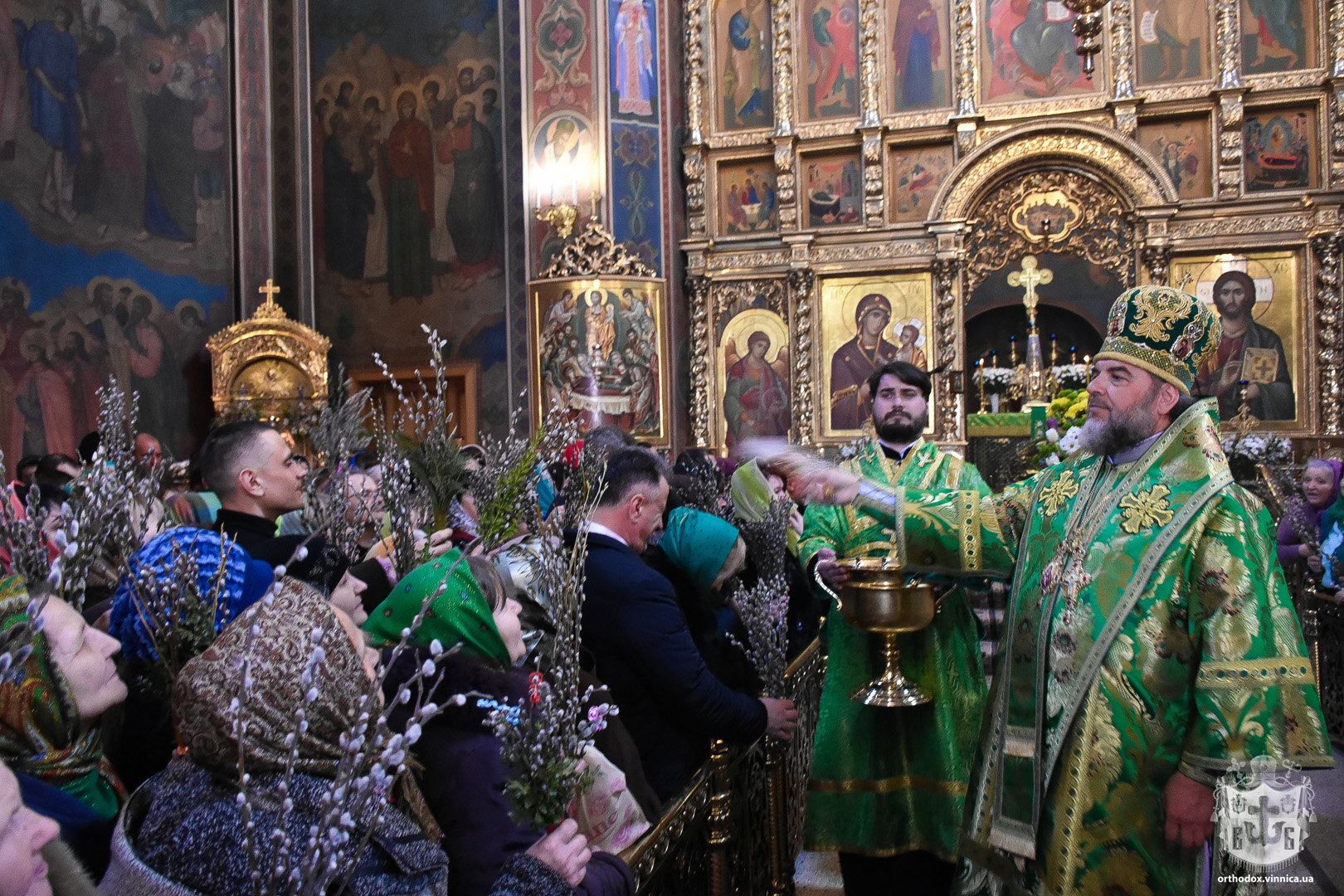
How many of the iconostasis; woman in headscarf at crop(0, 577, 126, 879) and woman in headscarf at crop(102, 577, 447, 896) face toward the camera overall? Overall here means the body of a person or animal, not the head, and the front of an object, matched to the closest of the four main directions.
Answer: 1

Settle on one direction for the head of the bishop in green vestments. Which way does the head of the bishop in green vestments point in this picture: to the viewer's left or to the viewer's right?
to the viewer's left

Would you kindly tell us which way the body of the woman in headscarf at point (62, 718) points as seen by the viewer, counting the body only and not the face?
to the viewer's right

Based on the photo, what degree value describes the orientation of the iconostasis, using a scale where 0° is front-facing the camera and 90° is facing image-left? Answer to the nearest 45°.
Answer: approximately 0°

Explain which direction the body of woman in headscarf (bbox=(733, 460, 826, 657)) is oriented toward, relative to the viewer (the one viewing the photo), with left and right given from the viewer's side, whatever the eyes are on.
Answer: facing to the right of the viewer

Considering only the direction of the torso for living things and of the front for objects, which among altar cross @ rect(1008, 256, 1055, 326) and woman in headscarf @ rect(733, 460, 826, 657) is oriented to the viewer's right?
the woman in headscarf

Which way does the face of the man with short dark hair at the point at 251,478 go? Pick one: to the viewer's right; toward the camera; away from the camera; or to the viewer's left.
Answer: to the viewer's right

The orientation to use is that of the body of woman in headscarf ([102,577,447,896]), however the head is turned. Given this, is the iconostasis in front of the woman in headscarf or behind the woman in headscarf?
in front

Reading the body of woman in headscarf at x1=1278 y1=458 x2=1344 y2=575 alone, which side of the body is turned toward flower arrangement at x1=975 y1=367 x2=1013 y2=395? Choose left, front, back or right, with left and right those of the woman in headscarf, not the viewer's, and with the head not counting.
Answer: right

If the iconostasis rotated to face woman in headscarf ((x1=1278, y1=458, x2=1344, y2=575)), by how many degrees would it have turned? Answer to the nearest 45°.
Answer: approximately 45° to its left

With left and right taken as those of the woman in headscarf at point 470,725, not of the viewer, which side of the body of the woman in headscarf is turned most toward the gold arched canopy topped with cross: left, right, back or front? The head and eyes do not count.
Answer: left

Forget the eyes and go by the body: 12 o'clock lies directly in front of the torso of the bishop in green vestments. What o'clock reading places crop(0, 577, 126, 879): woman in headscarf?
The woman in headscarf is roughly at 12 o'clock from the bishop in green vestments.

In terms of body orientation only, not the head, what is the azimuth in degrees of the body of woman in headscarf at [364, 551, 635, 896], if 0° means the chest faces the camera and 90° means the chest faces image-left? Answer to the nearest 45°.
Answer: approximately 270°

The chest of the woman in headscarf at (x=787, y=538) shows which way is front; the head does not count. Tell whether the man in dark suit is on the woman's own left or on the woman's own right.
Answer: on the woman's own right

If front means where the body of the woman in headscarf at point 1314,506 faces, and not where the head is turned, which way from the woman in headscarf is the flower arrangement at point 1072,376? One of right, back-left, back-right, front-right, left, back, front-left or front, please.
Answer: right

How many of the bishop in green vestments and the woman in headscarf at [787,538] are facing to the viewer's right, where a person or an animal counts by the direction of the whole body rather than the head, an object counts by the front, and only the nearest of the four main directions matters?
1
